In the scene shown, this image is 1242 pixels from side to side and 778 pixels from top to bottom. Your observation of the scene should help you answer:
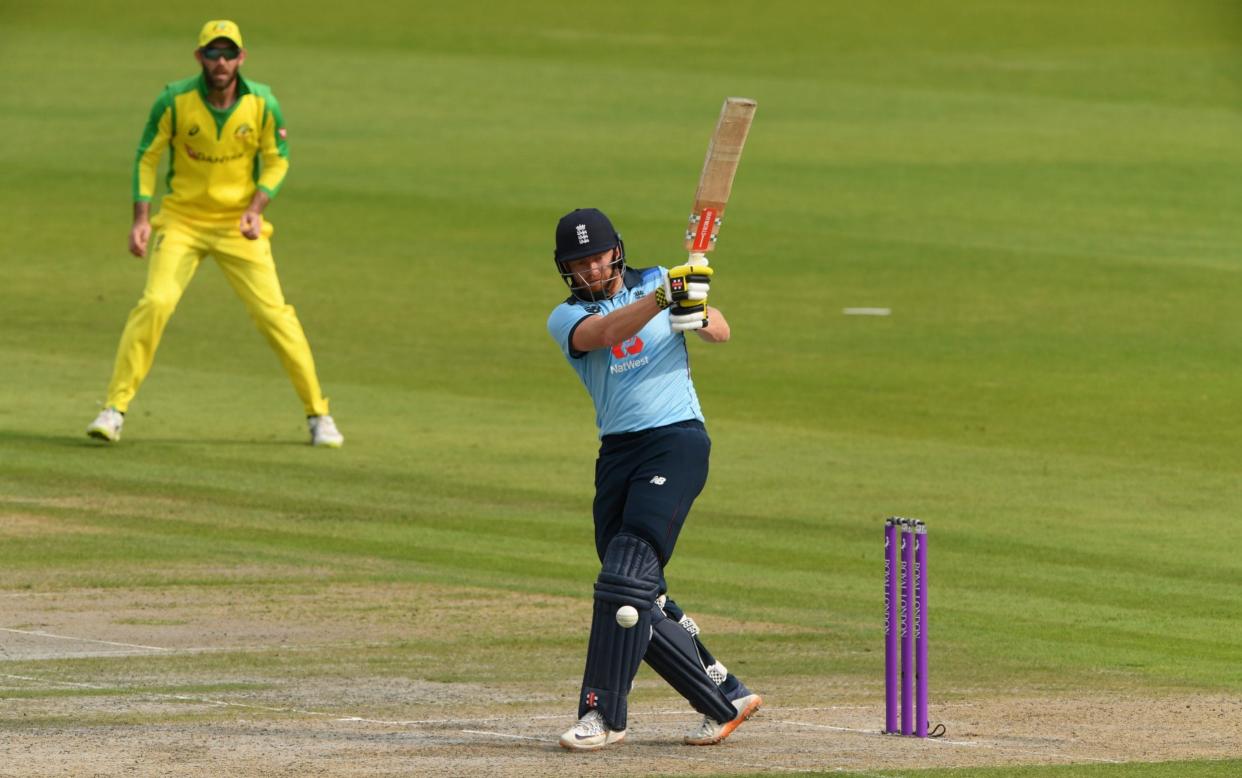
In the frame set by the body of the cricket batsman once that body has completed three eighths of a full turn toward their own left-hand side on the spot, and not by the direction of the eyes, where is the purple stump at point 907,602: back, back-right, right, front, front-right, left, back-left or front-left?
front-right

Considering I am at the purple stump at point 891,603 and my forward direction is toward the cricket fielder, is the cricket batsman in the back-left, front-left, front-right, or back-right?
front-left

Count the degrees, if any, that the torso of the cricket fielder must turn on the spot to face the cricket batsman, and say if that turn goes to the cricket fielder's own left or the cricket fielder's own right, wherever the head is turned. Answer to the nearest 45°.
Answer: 0° — they already face them

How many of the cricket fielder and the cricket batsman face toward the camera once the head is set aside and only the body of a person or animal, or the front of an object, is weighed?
2

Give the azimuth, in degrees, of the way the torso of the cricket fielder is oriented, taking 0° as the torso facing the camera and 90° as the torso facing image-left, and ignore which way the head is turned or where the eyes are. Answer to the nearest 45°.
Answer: approximately 0°

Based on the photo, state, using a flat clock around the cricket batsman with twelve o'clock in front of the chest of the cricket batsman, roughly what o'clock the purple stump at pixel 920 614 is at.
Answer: The purple stump is roughly at 9 o'clock from the cricket batsman.

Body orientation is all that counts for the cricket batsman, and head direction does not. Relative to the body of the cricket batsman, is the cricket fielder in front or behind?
behind

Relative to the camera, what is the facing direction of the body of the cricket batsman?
toward the camera

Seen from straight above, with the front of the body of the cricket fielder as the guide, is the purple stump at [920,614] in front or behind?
in front

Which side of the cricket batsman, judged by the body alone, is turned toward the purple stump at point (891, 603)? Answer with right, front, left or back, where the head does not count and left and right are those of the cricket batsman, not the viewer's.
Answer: left
